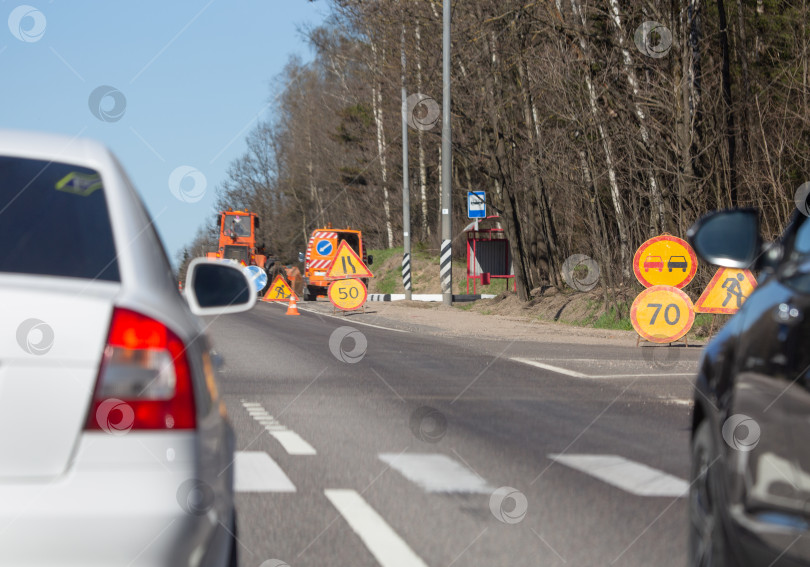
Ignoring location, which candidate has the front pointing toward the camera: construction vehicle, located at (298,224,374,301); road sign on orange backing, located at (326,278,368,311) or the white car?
the road sign on orange backing

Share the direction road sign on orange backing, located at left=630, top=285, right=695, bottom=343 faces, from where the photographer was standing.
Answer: facing the viewer

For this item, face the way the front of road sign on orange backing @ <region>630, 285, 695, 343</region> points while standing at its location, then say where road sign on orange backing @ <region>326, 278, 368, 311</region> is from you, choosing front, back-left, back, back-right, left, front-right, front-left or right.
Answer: back-right

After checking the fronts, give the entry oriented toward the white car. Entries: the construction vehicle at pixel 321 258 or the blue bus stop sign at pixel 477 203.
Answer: the blue bus stop sign

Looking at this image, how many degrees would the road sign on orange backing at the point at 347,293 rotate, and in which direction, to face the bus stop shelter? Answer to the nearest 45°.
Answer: approximately 135° to its left

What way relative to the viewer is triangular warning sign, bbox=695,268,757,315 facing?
toward the camera

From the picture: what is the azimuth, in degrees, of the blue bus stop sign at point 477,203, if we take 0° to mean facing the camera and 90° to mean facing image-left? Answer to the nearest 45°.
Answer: approximately 0°

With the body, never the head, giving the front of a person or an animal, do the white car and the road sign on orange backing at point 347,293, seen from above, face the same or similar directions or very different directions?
very different directions

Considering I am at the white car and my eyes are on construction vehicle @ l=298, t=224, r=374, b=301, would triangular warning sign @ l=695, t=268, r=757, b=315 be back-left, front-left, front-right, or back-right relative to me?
front-right

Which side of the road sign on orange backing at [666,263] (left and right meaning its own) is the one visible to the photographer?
front

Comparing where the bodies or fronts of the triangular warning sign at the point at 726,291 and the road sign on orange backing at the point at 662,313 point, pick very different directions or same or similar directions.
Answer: same or similar directions

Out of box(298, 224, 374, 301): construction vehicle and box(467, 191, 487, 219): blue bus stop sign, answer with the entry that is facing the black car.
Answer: the blue bus stop sign
